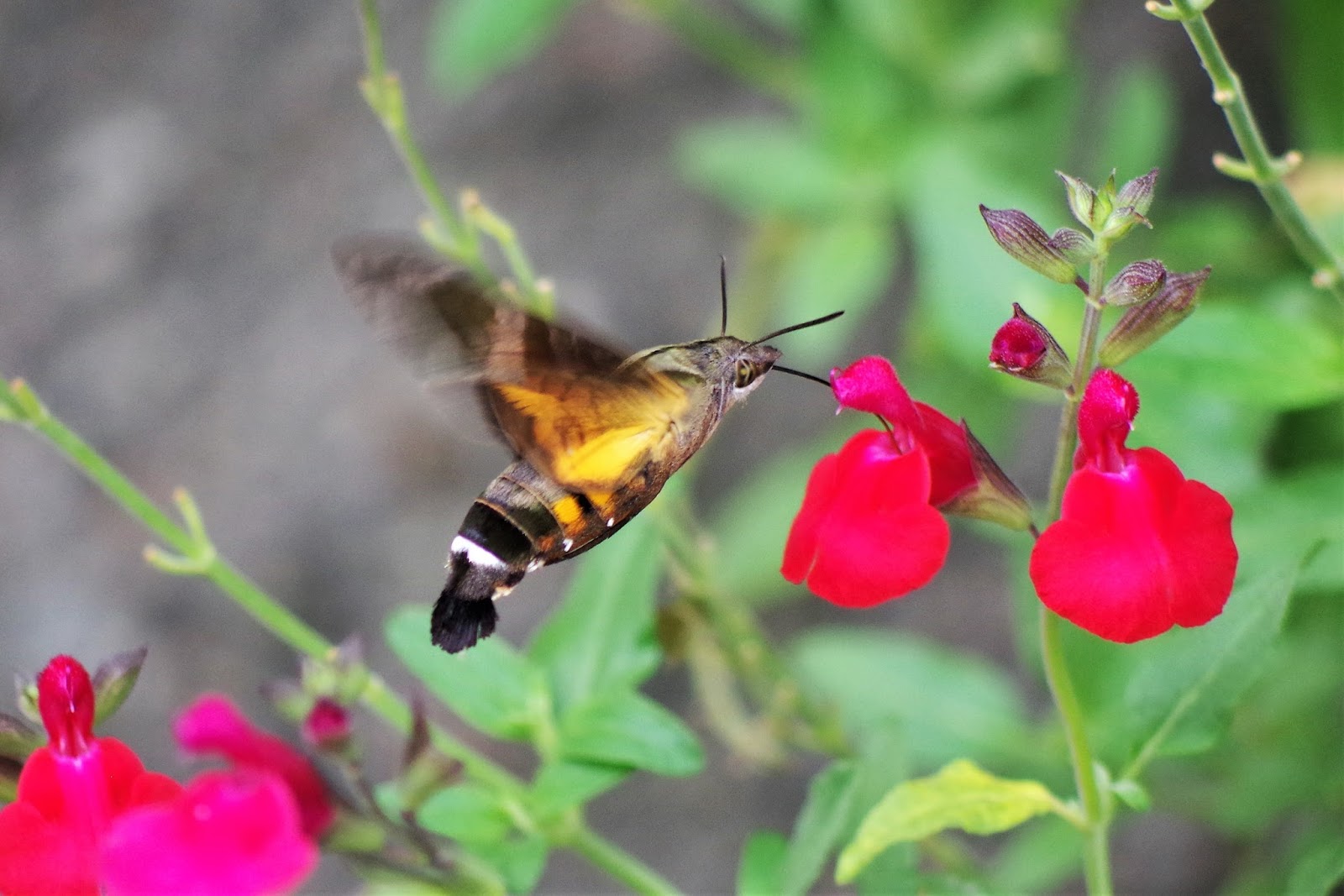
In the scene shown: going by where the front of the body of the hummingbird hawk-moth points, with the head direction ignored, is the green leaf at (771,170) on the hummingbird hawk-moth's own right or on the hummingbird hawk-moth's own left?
on the hummingbird hawk-moth's own left

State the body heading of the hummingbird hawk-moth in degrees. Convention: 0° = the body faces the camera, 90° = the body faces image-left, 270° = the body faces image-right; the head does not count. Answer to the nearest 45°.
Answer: approximately 270°

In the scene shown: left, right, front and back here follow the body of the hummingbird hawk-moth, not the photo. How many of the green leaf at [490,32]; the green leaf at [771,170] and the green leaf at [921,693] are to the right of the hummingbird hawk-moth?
0
